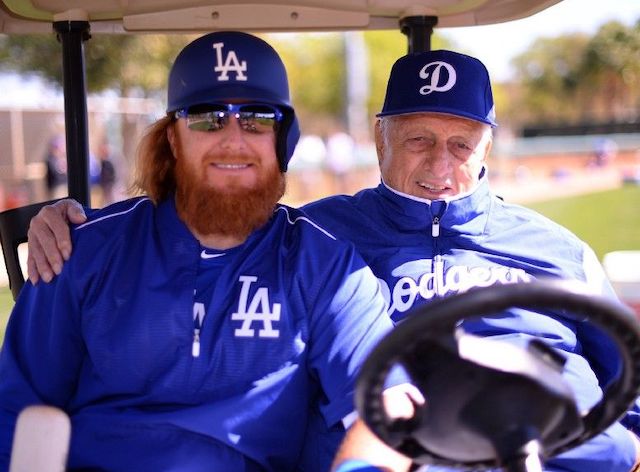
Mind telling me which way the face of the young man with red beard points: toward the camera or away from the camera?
toward the camera

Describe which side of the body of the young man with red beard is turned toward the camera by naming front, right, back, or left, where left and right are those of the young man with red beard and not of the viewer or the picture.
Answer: front

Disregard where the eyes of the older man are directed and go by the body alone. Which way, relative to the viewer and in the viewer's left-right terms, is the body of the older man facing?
facing the viewer

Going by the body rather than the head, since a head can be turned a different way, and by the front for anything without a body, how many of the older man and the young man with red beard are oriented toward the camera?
2

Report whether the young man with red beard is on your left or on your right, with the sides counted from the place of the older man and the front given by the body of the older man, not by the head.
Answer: on your right

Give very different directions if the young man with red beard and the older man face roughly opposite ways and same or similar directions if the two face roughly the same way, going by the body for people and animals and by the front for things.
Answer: same or similar directions

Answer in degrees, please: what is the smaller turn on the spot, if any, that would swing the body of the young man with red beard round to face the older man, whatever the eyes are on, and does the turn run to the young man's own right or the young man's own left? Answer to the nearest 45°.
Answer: approximately 135° to the young man's own left
